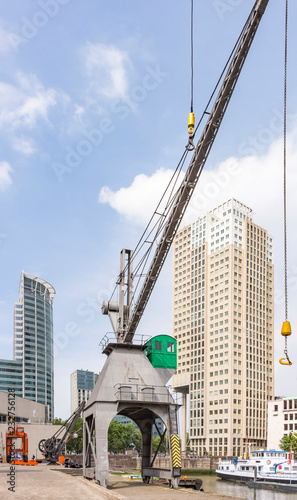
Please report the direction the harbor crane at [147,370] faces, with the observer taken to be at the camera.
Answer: facing to the right of the viewer
